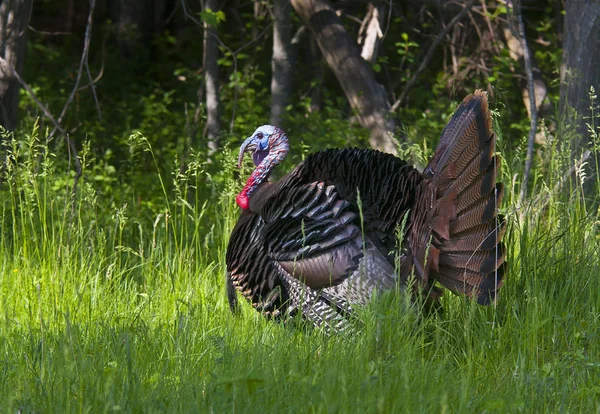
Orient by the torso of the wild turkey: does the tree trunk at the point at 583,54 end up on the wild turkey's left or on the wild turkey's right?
on the wild turkey's right

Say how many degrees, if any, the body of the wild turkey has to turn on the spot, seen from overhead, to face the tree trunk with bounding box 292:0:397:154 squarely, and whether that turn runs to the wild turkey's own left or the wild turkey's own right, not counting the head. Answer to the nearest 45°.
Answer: approximately 90° to the wild turkey's own right

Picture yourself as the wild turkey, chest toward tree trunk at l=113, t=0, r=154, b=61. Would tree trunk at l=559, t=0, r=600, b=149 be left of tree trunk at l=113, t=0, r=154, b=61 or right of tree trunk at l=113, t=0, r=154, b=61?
right

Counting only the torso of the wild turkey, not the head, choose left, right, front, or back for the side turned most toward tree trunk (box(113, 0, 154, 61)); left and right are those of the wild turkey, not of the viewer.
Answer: right

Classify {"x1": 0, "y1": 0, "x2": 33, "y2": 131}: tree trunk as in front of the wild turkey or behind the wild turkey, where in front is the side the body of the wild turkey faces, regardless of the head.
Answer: in front

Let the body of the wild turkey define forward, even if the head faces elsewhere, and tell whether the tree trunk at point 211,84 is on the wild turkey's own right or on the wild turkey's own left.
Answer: on the wild turkey's own right

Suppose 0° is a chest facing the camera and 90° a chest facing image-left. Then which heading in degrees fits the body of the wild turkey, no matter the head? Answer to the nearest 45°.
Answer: approximately 90°
